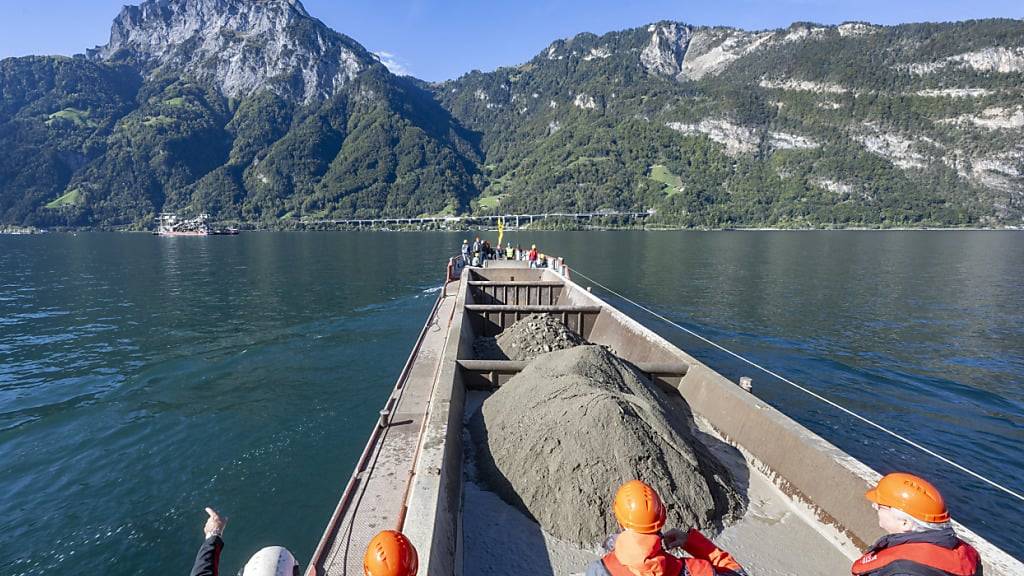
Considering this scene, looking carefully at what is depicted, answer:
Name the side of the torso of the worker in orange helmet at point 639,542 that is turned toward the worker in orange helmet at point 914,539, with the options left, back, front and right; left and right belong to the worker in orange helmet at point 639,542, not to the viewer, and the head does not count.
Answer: right

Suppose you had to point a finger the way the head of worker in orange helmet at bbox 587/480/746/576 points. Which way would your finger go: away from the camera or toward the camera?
away from the camera

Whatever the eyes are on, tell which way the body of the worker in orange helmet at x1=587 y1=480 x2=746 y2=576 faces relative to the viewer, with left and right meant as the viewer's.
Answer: facing away from the viewer

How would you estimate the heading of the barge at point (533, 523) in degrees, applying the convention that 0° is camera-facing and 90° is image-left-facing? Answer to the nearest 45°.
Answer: approximately 180°
